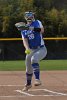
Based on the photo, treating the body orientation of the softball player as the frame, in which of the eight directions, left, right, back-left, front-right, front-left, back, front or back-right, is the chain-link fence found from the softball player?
back-right

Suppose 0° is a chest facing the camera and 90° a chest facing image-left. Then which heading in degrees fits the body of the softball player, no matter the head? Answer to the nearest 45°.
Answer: approximately 45°
